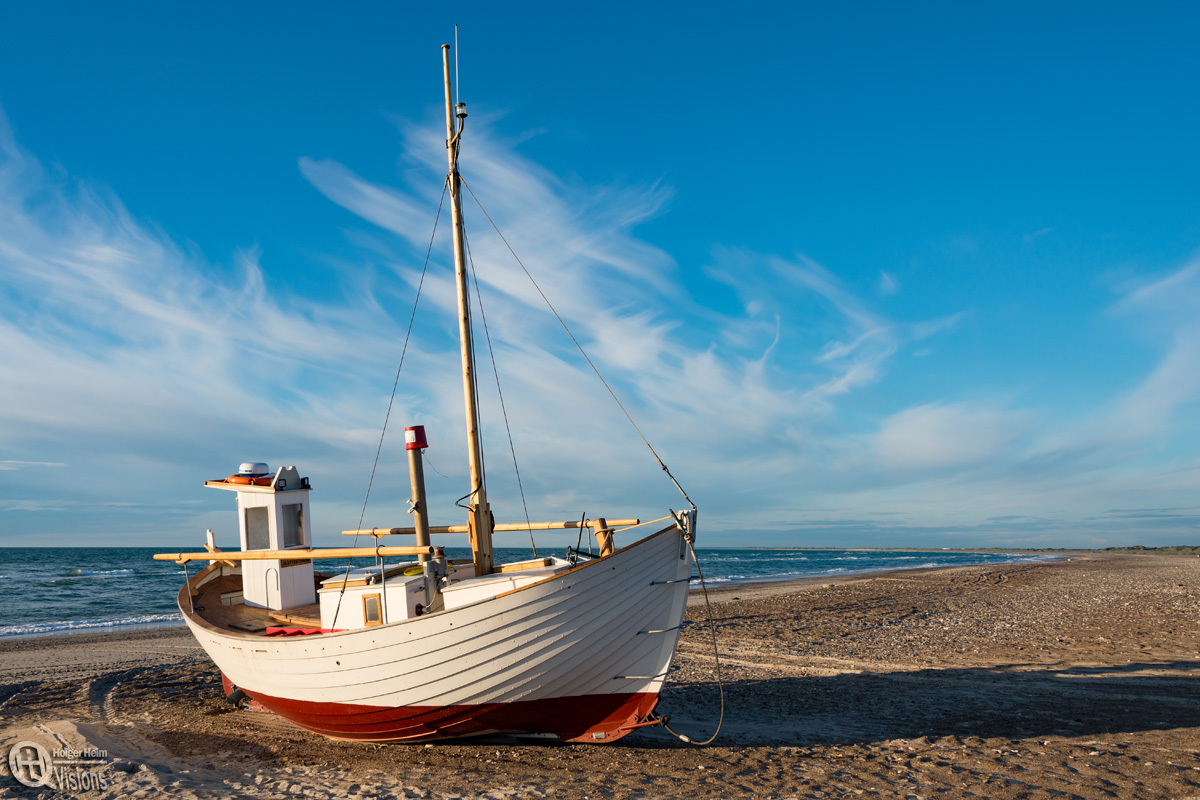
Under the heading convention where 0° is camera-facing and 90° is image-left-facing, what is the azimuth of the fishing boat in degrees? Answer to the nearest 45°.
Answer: approximately 315°
